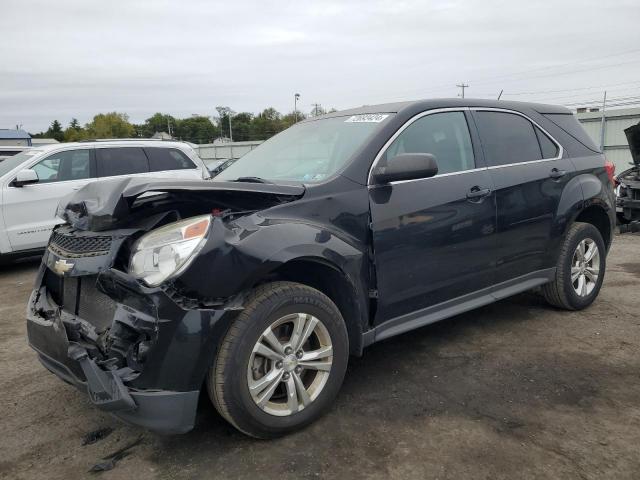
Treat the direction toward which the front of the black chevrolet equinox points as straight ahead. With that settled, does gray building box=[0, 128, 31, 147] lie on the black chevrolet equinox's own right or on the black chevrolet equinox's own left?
on the black chevrolet equinox's own right

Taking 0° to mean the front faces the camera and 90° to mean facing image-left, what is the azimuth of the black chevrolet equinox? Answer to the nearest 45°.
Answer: approximately 45°

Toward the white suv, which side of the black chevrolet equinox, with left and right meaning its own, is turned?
right

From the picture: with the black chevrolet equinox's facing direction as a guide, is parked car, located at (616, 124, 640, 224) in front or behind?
behind

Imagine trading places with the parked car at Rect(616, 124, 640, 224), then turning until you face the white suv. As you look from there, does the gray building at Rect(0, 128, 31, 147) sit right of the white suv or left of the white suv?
right

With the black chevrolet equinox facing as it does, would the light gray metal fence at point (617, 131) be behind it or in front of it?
behind
